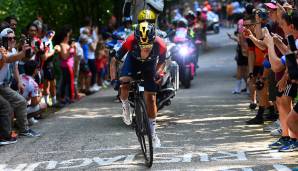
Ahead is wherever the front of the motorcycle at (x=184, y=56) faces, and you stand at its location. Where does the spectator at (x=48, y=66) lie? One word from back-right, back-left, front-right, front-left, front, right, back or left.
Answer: front-right

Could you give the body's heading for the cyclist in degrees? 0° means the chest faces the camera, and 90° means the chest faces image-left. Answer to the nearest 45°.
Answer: approximately 0°

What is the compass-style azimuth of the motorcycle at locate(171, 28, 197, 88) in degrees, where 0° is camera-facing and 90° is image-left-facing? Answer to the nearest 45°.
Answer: approximately 0°

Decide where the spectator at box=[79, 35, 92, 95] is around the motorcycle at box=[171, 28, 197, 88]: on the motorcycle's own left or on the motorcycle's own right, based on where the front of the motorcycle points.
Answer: on the motorcycle's own right

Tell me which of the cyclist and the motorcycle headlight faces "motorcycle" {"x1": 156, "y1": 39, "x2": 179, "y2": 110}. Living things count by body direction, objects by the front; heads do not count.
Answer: the motorcycle headlight

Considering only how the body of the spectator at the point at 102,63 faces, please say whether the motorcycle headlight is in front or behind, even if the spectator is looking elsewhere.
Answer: in front

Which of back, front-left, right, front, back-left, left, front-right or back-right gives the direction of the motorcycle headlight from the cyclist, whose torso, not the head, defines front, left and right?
back

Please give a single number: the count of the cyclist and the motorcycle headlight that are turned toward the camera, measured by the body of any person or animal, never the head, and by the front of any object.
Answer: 2

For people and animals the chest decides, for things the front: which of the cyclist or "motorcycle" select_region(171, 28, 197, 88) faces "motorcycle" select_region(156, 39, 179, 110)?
"motorcycle" select_region(171, 28, 197, 88)

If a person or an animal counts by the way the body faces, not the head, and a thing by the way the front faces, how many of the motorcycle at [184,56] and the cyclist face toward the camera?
2

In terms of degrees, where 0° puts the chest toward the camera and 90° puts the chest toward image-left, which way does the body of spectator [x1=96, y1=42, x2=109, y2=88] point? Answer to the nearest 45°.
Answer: approximately 315°

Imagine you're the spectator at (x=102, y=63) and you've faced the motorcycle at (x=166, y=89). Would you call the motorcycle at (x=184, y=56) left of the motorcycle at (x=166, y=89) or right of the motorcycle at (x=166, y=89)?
left

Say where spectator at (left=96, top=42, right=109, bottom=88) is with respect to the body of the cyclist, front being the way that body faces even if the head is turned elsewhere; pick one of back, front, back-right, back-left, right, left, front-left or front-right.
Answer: back
